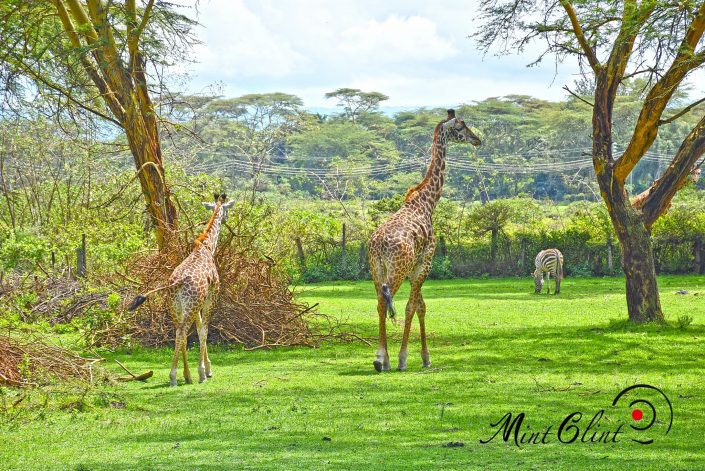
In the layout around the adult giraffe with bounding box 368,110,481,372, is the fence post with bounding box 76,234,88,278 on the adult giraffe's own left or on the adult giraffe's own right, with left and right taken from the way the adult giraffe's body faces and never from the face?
on the adult giraffe's own left

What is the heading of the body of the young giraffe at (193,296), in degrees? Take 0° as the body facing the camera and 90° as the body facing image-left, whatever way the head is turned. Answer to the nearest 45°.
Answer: approximately 225°

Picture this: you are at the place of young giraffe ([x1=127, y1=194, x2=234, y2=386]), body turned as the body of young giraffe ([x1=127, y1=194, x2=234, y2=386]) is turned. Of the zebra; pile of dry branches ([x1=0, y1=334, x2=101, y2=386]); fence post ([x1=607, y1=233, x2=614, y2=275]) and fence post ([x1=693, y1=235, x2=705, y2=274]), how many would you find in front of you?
3

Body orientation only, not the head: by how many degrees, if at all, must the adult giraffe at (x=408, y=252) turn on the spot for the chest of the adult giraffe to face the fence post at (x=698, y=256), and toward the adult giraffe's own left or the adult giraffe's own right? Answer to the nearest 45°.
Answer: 0° — it already faces it

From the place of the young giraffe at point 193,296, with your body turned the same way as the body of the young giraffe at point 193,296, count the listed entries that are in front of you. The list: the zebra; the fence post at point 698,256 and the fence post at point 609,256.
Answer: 3

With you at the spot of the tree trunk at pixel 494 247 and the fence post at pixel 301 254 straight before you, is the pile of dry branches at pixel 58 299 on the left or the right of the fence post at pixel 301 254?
left

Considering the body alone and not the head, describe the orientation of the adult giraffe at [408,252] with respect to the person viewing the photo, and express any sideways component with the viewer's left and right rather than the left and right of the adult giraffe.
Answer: facing away from the viewer and to the right of the viewer

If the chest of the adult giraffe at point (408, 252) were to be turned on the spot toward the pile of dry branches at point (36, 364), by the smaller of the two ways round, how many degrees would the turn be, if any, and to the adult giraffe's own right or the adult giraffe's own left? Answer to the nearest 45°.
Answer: approximately 135° to the adult giraffe's own left
